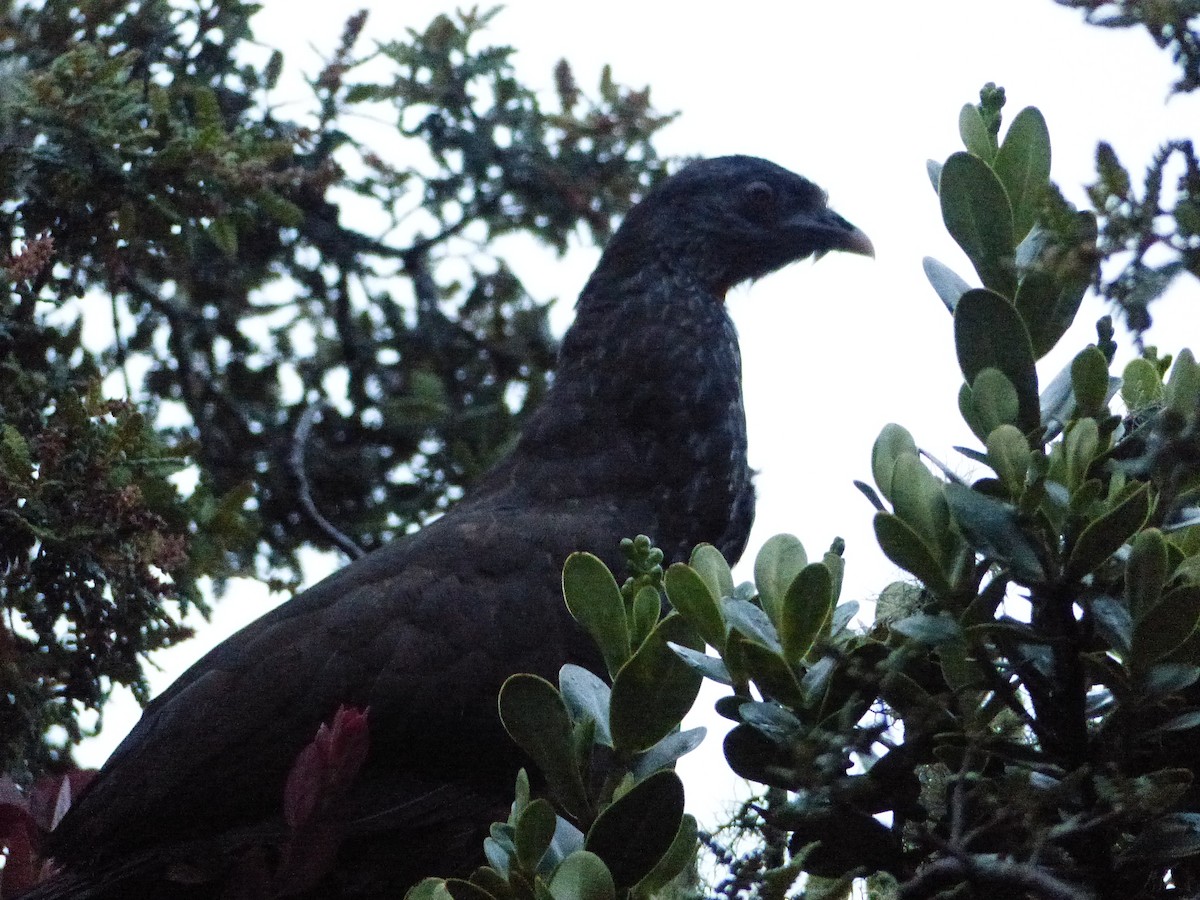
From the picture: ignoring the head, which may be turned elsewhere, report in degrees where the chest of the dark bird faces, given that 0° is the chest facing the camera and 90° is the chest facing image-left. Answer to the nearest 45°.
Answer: approximately 270°
